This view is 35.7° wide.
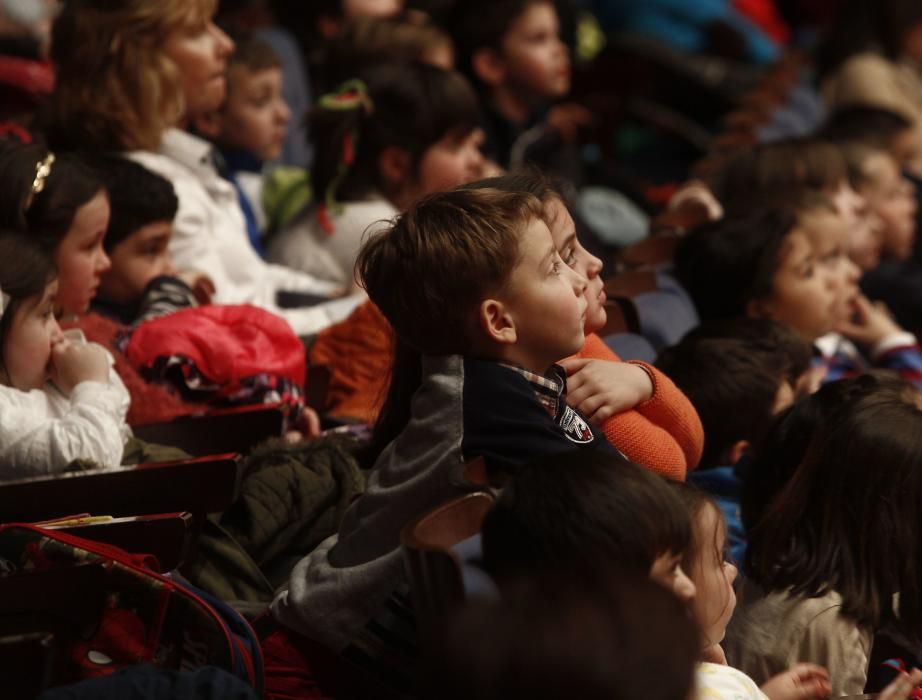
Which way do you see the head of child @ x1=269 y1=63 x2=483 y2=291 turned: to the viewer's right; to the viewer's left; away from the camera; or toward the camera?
to the viewer's right

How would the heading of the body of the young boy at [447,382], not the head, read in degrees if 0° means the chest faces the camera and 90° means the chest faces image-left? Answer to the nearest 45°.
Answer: approximately 270°

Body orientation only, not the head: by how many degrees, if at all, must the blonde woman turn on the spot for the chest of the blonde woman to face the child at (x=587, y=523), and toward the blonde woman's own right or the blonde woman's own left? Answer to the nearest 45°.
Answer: approximately 90° to the blonde woman's own right

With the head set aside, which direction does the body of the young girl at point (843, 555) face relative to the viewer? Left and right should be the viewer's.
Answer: facing away from the viewer and to the right of the viewer

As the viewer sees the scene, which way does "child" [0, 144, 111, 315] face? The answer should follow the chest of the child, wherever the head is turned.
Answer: to the viewer's right

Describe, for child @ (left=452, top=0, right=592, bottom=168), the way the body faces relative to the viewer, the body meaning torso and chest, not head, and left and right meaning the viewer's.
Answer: facing to the right of the viewer

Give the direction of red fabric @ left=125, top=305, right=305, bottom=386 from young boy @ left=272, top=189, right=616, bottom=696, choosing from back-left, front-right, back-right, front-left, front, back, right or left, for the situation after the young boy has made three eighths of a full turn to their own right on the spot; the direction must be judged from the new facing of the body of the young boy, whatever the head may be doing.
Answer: right

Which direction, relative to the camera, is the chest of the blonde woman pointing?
to the viewer's right
